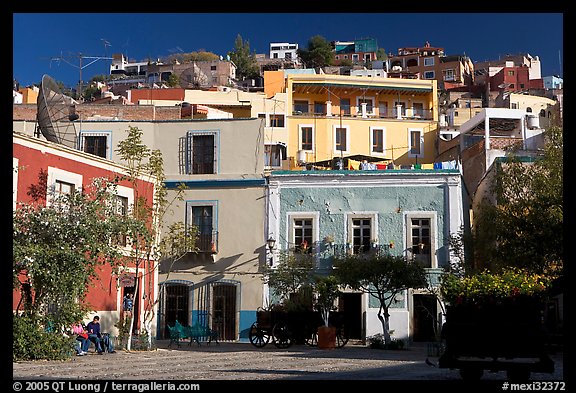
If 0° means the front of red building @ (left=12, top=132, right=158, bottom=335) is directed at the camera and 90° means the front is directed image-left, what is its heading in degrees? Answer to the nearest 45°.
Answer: approximately 315°

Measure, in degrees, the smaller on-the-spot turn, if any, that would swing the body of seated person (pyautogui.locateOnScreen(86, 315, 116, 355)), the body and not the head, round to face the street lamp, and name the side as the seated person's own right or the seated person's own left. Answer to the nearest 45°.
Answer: approximately 90° to the seated person's own left

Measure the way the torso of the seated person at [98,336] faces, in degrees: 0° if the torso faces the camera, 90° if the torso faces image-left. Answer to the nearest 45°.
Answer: approximately 315°
